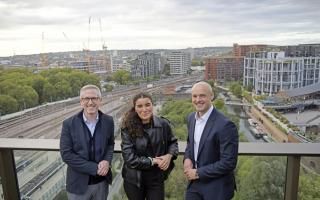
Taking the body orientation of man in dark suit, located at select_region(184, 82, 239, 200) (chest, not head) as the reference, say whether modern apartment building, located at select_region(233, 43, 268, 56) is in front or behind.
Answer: behind

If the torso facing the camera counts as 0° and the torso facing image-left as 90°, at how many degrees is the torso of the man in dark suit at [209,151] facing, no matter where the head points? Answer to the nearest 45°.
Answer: approximately 45°

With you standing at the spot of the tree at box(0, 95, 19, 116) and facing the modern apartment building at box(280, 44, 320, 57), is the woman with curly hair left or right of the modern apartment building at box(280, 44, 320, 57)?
right

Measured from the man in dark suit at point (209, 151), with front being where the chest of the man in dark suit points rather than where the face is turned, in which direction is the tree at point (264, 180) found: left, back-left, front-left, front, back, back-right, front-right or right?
back

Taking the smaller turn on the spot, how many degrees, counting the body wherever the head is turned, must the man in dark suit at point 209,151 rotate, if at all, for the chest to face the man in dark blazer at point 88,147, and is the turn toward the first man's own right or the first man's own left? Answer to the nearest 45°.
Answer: approximately 45° to the first man's own right

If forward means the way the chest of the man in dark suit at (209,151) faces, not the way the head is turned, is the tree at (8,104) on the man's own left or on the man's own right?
on the man's own right

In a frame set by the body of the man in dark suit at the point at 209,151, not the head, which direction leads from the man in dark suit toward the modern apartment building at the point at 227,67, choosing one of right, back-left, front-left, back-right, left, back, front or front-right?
back-right

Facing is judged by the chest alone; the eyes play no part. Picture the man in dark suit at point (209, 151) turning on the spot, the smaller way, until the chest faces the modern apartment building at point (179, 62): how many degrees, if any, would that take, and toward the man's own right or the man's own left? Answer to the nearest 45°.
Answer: approximately 135° to the man's own right
